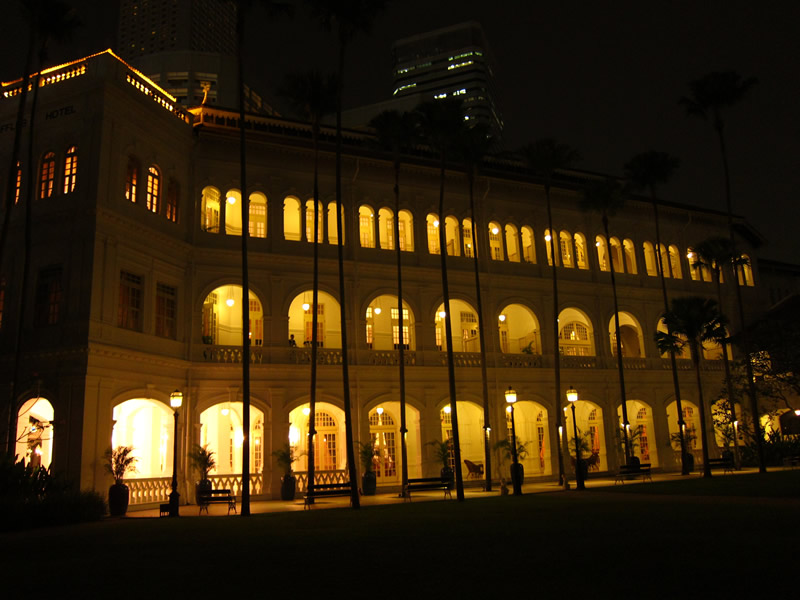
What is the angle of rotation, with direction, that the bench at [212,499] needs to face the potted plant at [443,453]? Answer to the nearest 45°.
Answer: approximately 135° to its left

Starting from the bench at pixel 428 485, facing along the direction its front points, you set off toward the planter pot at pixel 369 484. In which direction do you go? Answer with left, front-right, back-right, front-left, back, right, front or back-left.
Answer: back-right

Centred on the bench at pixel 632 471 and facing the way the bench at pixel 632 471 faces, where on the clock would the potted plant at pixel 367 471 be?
The potted plant is roughly at 2 o'clock from the bench.

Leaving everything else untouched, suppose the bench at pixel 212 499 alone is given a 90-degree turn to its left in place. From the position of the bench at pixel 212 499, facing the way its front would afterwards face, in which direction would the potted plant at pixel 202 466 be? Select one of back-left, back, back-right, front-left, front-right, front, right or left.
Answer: left

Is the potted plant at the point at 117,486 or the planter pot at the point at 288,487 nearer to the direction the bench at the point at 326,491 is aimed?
the potted plant

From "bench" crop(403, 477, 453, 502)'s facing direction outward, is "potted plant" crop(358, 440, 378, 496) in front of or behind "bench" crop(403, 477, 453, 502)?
behind

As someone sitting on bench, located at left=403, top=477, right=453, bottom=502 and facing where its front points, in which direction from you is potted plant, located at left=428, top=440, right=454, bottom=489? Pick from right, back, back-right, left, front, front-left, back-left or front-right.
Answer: back

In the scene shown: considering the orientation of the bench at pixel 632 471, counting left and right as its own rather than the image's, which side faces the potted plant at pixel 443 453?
right
